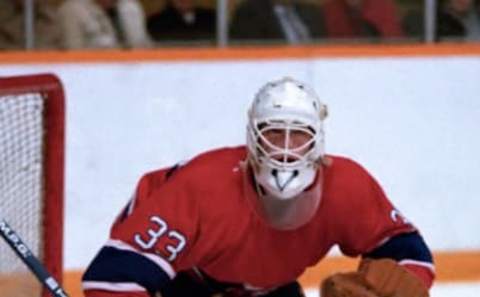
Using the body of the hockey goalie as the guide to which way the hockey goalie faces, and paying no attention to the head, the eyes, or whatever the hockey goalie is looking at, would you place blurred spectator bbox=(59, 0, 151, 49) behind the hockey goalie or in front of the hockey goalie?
behind

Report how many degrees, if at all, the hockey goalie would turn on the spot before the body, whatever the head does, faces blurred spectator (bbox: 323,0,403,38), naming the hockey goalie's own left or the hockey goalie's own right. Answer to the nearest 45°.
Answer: approximately 180°

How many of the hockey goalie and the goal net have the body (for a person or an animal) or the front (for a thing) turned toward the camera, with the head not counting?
2

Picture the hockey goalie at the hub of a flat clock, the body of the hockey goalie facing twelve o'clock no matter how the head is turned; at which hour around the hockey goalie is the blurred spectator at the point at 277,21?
The blurred spectator is roughly at 6 o'clock from the hockey goalie.

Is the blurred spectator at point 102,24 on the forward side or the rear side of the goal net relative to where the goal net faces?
on the rear side
